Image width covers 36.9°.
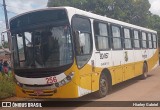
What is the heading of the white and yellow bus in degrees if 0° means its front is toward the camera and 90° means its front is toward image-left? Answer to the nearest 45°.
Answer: approximately 45°

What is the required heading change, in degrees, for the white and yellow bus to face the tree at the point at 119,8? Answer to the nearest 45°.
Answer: approximately 135° to its right
